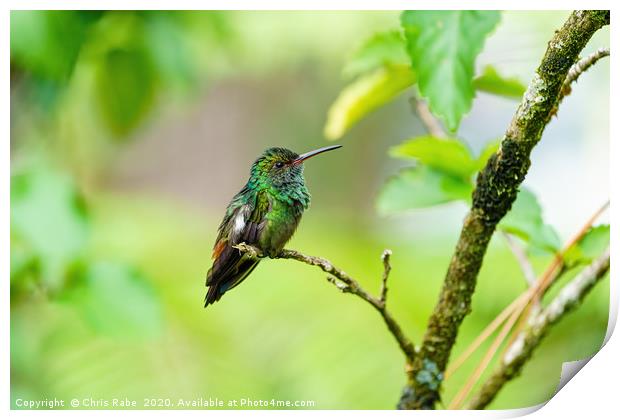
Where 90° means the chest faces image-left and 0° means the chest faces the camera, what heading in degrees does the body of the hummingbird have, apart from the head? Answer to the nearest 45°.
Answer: approximately 270°
